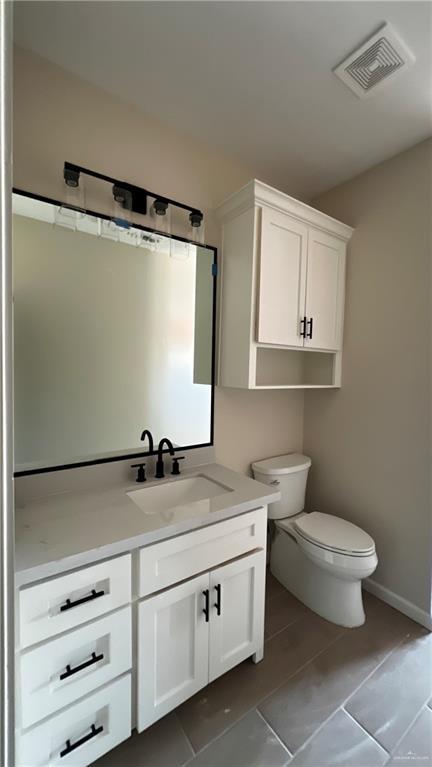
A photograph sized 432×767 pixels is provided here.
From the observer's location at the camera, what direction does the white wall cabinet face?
facing the viewer and to the right of the viewer

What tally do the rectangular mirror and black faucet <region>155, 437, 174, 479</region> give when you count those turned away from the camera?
0

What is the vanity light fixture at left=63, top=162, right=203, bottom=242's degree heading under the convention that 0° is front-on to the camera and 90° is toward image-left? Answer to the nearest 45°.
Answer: approximately 315°
